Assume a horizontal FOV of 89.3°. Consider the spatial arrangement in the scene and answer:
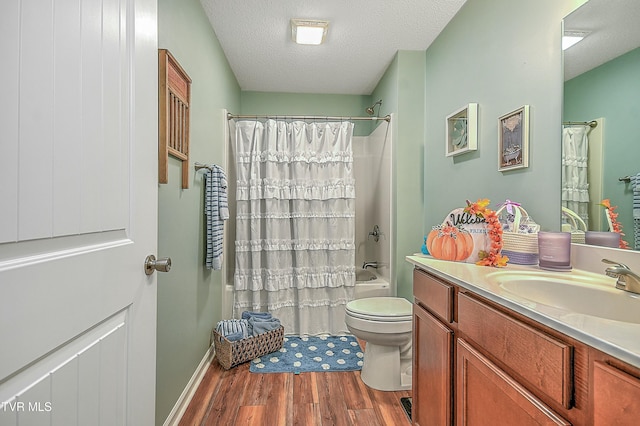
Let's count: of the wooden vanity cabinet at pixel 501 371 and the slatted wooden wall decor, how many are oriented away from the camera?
0

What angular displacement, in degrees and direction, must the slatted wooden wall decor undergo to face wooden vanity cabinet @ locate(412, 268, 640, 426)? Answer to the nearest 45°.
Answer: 0° — it already faces it

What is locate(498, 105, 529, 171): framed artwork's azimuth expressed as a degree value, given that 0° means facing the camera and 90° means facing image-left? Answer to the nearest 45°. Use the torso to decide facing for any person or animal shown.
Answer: approximately 45°

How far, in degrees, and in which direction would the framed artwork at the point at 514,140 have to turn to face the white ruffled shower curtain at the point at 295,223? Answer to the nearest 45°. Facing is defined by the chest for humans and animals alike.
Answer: approximately 45° to its right

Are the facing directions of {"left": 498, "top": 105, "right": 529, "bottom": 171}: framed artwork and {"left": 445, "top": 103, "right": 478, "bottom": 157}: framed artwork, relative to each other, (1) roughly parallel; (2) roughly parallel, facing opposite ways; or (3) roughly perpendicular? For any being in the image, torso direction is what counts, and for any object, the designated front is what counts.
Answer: roughly parallel

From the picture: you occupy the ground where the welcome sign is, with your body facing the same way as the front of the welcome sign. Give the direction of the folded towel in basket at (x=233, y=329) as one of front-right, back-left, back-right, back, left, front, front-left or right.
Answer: right

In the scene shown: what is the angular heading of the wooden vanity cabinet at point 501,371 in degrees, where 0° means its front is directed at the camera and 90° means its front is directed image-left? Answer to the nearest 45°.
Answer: approximately 45°

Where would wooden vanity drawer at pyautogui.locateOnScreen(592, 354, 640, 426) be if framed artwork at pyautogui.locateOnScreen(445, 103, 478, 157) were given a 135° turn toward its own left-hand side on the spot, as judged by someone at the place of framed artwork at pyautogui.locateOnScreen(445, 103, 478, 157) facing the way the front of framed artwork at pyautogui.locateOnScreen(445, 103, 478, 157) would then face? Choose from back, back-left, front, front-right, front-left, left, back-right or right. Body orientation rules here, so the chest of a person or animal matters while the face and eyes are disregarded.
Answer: right

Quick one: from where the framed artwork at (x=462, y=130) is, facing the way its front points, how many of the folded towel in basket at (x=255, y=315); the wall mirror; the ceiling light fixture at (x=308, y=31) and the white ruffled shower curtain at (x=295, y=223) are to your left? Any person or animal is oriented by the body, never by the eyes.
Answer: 1

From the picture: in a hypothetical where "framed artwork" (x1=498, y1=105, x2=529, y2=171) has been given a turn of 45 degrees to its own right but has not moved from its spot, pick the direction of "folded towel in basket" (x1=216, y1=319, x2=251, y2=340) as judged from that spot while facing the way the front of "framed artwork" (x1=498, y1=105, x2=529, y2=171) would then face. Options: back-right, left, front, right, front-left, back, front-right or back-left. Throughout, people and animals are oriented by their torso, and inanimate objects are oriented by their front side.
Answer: front

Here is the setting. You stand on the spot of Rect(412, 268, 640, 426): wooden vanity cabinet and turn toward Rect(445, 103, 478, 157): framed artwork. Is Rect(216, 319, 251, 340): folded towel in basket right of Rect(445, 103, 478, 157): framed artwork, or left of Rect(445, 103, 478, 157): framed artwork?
left

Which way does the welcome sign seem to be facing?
toward the camera

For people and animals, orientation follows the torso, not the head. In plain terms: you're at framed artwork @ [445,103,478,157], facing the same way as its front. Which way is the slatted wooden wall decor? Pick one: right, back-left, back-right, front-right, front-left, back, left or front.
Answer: front

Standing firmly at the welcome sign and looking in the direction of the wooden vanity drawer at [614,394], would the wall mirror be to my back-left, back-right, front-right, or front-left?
front-left

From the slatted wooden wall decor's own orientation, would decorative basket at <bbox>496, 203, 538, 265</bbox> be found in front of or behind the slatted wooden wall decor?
in front

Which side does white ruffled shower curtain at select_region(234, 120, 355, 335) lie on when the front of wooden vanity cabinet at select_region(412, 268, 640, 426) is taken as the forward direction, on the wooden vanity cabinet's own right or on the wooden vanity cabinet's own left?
on the wooden vanity cabinet's own right

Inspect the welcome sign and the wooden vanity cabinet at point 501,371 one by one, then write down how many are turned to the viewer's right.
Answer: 0
